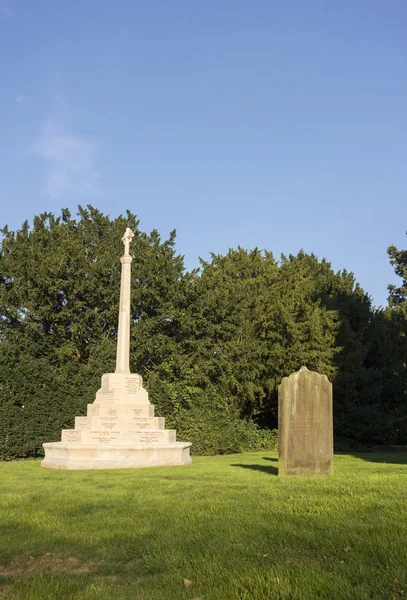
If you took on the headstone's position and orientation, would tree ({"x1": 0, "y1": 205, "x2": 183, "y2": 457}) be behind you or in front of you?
behind

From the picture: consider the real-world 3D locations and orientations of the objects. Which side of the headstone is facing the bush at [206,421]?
back

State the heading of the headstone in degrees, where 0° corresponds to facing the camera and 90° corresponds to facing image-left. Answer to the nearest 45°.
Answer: approximately 0°

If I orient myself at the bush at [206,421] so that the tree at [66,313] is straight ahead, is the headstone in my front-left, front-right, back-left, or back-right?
back-left
